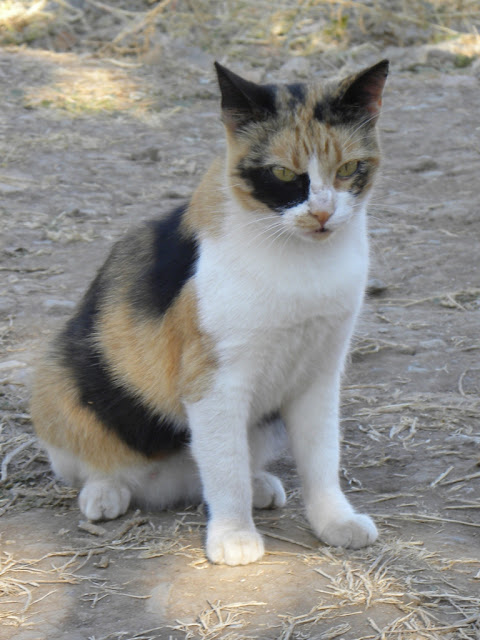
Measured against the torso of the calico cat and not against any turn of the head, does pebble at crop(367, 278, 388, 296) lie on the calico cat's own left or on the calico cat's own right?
on the calico cat's own left

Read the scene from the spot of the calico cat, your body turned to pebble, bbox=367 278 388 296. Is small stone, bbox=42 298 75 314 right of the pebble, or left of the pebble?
left

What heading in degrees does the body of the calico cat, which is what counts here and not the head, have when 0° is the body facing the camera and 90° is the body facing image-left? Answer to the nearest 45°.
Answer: approximately 315°

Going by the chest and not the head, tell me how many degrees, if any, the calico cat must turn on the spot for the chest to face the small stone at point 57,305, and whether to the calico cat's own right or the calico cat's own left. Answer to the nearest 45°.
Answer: approximately 180°
